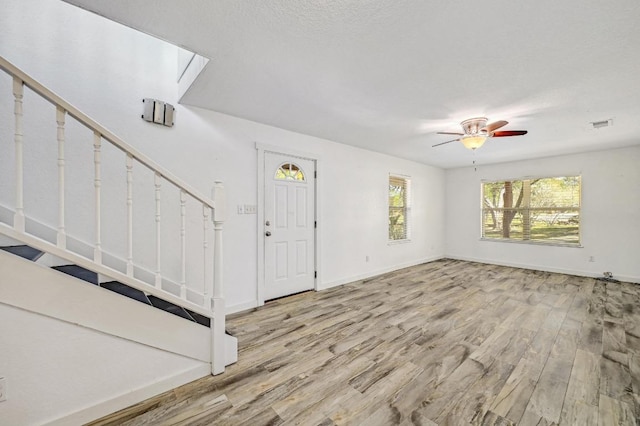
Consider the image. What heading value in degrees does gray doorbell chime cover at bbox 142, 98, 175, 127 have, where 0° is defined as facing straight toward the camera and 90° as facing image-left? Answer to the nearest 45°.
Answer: approximately 315°

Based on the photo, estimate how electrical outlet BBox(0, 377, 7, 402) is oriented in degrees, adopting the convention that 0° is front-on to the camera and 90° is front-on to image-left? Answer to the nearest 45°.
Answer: approximately 0°

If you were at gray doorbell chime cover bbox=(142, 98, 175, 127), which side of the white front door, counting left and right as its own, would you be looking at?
right

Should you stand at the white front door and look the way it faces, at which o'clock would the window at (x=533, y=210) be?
The window is roughly at 10 o'clock from the white front door.

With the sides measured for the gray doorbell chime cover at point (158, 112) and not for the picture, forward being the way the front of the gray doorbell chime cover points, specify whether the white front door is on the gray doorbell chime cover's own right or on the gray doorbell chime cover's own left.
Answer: on the gray doorbell chime cover's own left

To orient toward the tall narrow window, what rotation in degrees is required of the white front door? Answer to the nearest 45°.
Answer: approximately 90° to its left

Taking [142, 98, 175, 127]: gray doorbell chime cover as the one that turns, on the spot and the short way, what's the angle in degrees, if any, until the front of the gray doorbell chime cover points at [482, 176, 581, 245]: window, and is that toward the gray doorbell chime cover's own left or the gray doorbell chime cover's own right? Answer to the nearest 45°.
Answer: approximately 45° to the gray doorbell chime cover's own left

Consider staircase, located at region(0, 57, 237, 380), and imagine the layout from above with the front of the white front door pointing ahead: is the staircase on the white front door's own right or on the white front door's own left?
on the white front door's own right

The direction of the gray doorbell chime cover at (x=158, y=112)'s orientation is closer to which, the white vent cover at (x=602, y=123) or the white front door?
the white vent cover

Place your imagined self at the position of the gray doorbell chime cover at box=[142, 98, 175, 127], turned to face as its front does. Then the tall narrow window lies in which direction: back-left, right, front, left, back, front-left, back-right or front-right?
front-left

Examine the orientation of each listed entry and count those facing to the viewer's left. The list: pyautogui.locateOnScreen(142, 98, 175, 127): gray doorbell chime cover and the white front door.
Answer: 0

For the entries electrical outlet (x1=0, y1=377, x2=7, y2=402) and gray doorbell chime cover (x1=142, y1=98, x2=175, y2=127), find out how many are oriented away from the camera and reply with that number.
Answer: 0
